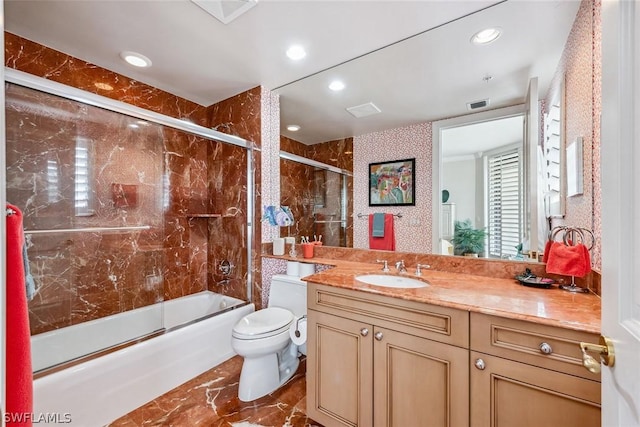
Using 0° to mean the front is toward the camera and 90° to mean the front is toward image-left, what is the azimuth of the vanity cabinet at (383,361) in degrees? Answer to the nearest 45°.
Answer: approximately 45°

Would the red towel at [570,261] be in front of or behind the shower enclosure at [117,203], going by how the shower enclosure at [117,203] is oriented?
in front

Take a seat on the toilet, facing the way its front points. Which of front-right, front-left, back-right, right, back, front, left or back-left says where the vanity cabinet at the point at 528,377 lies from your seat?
left

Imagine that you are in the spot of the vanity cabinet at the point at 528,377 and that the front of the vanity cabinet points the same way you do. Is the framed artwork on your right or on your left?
on your right

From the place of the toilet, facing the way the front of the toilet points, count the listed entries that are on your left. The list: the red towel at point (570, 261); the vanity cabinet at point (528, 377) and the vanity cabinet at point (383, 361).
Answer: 3

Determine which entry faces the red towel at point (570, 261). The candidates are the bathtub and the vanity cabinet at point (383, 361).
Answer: the bathtub
